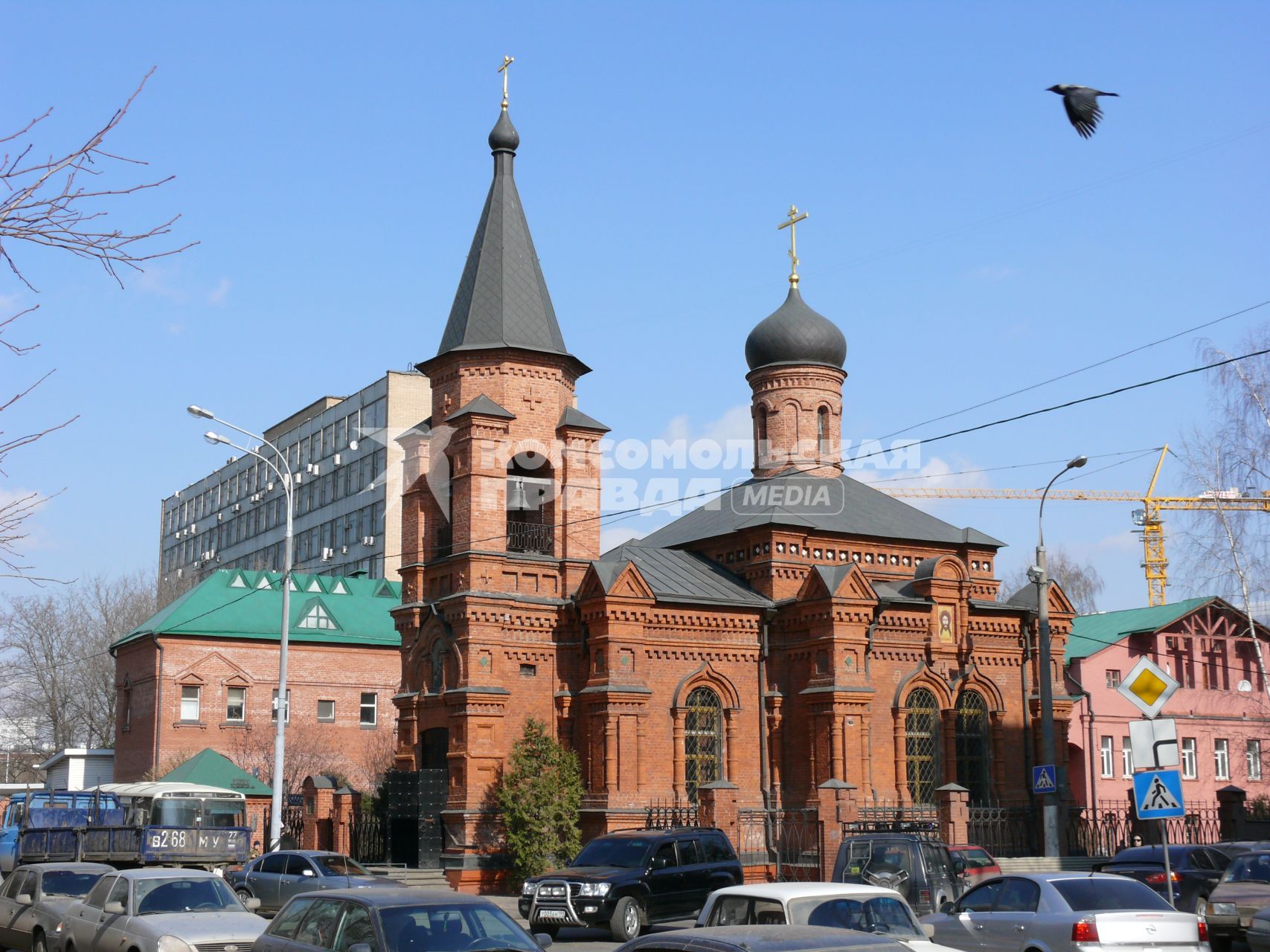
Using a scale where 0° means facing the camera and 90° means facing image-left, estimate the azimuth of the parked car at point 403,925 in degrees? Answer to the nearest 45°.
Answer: approximately 315°

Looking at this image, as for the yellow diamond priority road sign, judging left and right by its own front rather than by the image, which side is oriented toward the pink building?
back

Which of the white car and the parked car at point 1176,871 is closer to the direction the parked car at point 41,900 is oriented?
the white car

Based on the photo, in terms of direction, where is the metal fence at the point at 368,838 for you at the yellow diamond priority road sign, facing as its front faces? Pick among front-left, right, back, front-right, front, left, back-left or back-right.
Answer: back-right

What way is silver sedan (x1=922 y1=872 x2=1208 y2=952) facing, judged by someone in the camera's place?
facing away from the viewer and to the left of the viewer

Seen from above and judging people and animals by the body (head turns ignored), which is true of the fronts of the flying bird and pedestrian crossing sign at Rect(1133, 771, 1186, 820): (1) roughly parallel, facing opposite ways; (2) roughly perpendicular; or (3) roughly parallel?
roughly perpendicular

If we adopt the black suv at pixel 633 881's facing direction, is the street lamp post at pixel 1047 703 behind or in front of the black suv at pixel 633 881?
behind

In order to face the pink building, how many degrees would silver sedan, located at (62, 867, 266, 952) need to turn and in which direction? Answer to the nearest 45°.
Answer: approximately 90° to its left
